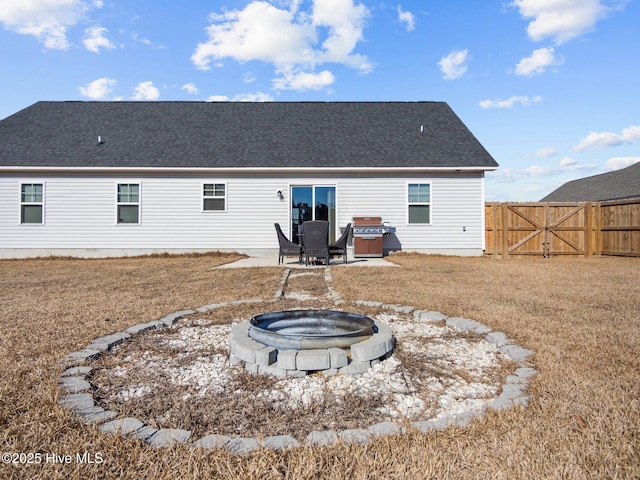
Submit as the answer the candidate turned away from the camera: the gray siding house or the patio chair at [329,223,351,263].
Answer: the gray siding house

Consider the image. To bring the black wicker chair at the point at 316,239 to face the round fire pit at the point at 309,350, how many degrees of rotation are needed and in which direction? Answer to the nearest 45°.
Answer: approximately 180°

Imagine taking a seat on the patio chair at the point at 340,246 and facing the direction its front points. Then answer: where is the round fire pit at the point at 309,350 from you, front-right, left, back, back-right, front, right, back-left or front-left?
left

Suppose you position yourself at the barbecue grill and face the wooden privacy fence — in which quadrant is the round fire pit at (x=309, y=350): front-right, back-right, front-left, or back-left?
back-right

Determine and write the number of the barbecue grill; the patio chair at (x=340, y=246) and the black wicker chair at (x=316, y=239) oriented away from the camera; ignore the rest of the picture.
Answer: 1

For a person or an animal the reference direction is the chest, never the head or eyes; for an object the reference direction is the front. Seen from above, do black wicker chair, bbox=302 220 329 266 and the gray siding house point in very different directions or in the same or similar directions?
same or similar directions

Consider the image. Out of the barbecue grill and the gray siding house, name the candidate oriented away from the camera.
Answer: the gray siding house

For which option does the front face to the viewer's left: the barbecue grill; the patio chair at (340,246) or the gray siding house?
the patio chair

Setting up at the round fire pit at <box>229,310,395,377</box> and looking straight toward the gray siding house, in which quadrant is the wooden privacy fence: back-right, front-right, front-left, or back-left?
front-right

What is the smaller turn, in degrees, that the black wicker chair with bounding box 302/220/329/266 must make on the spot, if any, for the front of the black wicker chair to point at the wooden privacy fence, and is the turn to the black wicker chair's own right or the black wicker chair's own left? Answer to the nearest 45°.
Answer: approximately 45° to the black wicker chair's own right

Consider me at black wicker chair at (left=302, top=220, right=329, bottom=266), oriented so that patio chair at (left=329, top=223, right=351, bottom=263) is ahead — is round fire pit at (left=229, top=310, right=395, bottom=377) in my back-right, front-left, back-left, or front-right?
back-right

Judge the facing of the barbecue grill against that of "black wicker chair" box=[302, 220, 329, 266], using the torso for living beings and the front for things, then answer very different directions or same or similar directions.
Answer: very different directions

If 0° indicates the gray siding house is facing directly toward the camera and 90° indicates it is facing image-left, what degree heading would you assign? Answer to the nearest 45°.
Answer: approximately 180°

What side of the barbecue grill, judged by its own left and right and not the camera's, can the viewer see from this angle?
front

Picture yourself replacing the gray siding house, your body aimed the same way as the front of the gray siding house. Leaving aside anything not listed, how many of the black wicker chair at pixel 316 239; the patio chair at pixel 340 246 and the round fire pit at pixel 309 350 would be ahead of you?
0
